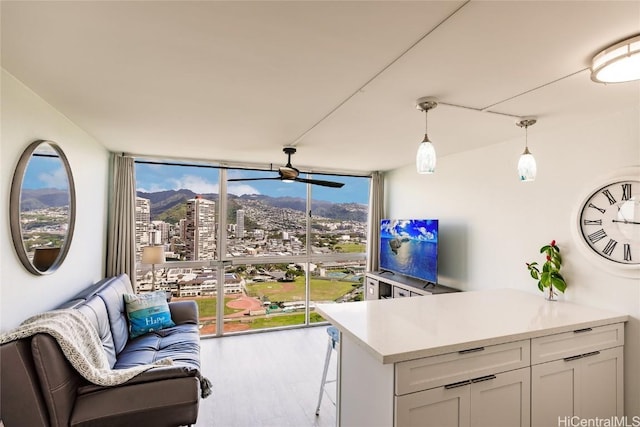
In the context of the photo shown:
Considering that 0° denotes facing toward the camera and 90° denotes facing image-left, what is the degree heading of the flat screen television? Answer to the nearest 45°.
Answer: approximately 45°

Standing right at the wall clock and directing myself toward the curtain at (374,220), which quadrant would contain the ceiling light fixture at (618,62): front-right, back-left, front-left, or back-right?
back-left

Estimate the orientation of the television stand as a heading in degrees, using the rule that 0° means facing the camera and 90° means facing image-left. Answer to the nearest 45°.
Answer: approximately 45°

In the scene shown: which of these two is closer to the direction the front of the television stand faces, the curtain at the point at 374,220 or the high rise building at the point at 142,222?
the high rise building

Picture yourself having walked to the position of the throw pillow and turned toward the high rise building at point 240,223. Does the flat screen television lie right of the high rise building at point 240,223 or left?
right

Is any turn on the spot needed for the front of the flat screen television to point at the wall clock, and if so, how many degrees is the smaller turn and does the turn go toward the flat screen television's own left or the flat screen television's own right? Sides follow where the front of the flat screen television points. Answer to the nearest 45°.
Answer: approximately 90° to the flat screen television's own left

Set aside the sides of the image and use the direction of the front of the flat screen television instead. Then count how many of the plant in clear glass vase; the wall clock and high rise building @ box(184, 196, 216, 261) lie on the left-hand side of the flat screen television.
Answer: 2

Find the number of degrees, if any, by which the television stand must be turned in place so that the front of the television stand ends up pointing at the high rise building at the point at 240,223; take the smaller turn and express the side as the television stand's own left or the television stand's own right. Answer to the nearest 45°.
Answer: approximately 45° to the television stand's own right

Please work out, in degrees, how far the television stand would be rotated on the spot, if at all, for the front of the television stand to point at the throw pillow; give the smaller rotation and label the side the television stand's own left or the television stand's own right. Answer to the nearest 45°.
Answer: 0° — it already faces it
